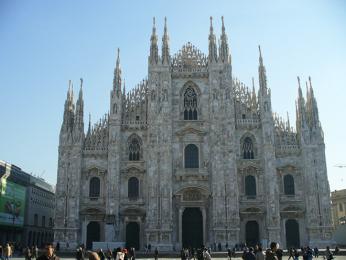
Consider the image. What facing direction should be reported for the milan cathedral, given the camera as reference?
facing the viewer
